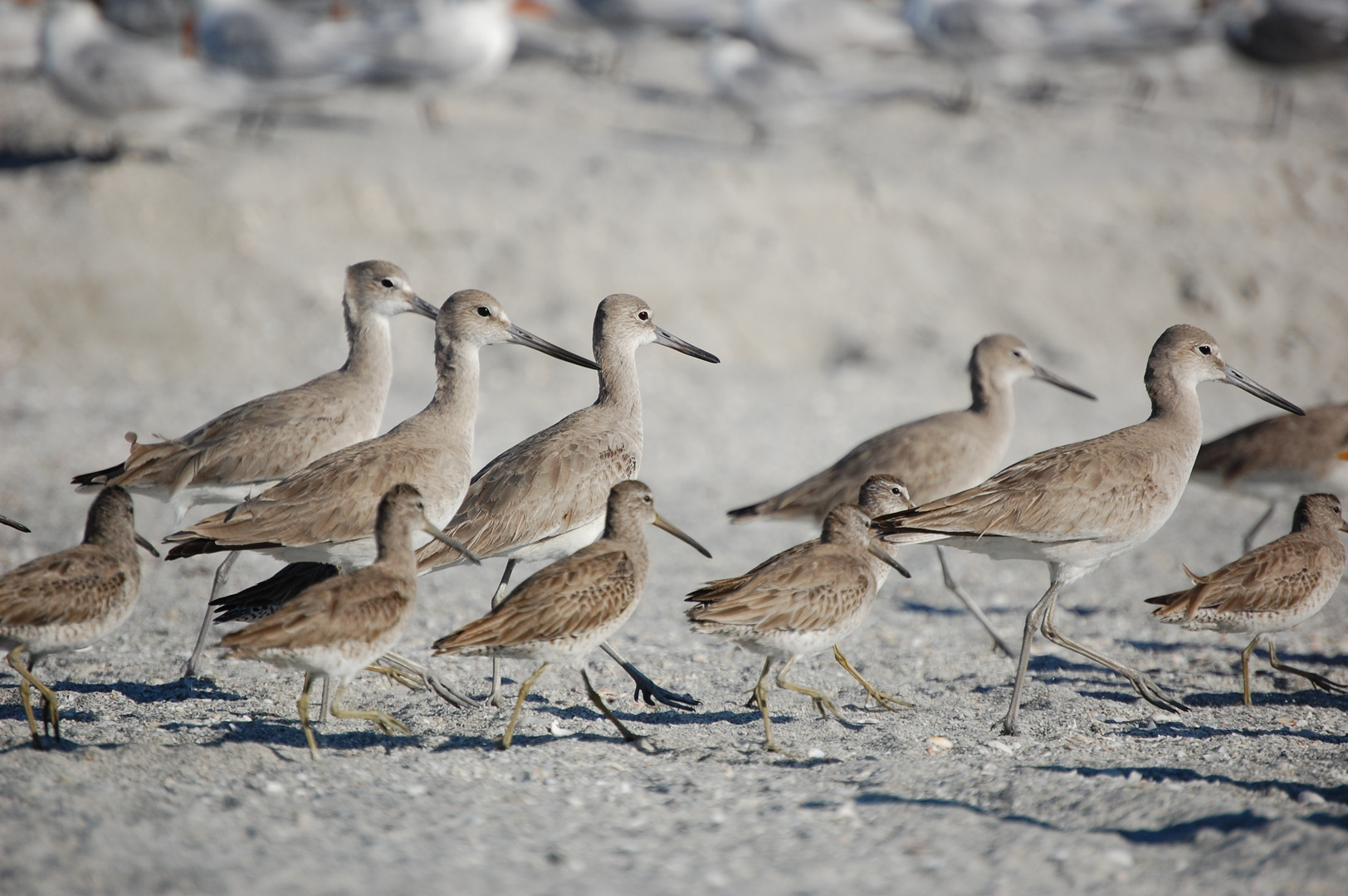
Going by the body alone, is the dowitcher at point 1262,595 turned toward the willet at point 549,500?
no

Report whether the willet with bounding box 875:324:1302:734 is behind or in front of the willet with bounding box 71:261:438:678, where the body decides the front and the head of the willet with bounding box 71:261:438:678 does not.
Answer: in front

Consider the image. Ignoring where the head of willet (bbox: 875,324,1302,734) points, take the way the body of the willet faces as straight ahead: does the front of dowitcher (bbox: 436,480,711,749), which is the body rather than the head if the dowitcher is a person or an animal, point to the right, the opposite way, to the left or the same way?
the same way

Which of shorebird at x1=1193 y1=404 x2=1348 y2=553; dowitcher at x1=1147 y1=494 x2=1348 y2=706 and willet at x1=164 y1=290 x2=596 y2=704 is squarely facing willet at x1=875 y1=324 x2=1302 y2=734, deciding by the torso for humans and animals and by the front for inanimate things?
willet at x1=164 y1=290 x2=596 y2=704

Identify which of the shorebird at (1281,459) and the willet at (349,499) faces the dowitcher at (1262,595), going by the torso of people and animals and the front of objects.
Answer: the willet

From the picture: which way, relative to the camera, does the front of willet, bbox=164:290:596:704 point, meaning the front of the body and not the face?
to the viewer's right

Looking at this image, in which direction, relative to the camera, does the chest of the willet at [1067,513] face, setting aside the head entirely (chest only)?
to the viewer's right

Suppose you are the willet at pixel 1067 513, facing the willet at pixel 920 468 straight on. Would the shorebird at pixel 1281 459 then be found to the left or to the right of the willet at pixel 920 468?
right

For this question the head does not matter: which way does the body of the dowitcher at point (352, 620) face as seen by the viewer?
to the viewer's right

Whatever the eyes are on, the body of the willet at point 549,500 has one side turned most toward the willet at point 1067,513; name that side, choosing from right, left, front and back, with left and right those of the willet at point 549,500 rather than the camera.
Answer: front

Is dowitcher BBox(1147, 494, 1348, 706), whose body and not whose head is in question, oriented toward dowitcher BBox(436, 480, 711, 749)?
no

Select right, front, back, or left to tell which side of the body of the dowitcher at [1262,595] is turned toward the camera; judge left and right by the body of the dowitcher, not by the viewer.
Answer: right

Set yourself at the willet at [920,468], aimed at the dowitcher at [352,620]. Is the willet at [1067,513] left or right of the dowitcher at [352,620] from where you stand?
left

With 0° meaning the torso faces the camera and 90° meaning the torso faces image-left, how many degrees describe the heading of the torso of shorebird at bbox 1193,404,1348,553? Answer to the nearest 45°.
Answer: approximately 270°

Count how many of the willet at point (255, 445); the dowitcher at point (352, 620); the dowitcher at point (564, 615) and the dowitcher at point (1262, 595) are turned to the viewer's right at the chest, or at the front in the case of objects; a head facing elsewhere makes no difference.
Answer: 4

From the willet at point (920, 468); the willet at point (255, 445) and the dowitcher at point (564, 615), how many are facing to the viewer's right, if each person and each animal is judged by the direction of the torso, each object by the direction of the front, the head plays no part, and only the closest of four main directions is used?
3

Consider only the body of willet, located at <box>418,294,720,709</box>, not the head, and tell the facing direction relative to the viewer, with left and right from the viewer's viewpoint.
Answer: facing to the right of the viewer

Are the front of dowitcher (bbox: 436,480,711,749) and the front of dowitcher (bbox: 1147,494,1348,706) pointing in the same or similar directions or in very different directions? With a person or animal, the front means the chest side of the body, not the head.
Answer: same or similar directions

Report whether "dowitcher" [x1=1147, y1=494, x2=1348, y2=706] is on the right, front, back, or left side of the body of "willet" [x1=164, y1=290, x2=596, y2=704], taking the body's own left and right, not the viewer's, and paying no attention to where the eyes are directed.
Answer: front
